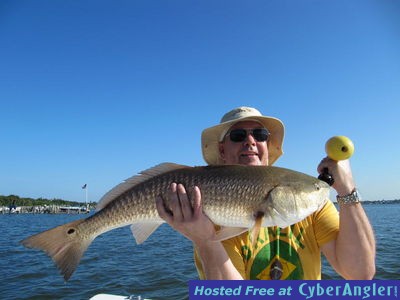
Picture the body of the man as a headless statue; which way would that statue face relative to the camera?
toward the camera

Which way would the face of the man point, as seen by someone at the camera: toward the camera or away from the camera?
toward the camera
